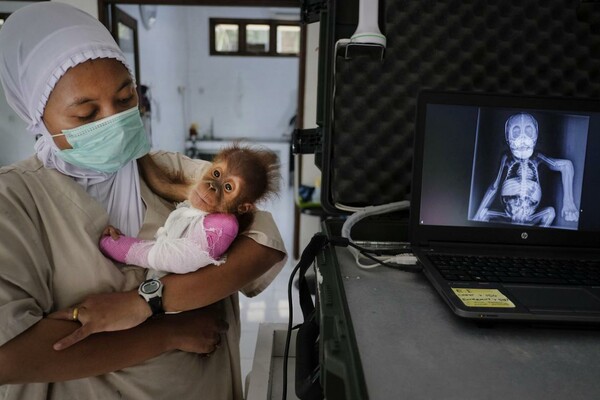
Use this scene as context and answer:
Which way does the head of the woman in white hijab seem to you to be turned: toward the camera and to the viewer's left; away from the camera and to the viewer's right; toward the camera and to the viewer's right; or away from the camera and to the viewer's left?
toward the camera and to the viewer's right

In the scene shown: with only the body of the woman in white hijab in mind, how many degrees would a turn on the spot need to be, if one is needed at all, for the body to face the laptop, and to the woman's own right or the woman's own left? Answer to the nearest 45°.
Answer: approximately 45° to the woman's own left

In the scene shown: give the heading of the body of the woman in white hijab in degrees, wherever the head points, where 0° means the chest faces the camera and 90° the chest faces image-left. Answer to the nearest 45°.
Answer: approximately 315°

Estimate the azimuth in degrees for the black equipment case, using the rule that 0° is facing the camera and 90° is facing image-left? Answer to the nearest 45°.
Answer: approximately 0°
